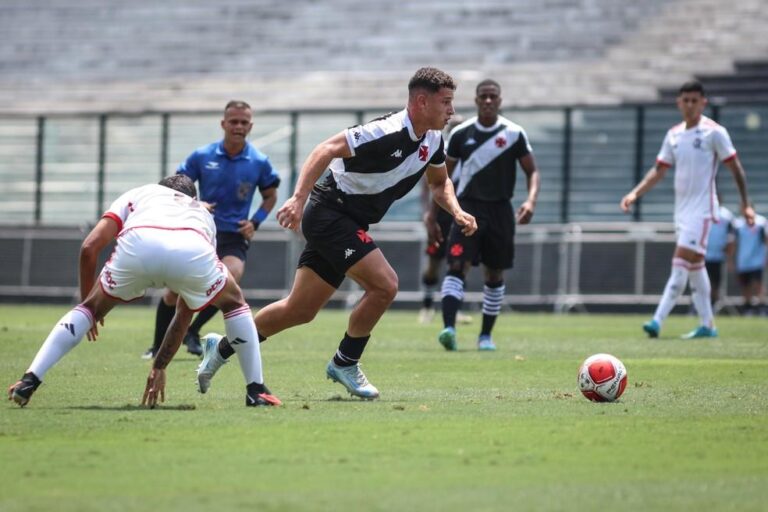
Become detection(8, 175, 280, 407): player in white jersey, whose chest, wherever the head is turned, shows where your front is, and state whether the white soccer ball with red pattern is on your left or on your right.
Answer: on your right

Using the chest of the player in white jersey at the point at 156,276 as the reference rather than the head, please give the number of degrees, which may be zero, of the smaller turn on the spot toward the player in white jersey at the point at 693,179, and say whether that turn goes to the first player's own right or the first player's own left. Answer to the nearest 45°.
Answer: approximately 45° to the first player's own right

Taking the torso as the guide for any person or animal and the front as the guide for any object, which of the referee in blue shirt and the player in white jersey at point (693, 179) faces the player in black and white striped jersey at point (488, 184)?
the player in white jersey

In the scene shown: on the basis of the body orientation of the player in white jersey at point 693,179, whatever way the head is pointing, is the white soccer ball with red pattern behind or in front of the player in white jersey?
in front

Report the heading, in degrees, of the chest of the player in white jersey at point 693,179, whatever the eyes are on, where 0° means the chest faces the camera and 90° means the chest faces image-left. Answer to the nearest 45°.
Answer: approximately 45°

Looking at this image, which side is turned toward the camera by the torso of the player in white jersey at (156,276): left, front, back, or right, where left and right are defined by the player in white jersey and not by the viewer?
back

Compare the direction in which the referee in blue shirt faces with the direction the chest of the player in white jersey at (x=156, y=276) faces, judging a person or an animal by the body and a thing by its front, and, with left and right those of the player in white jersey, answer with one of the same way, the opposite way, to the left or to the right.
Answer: the opposite way
